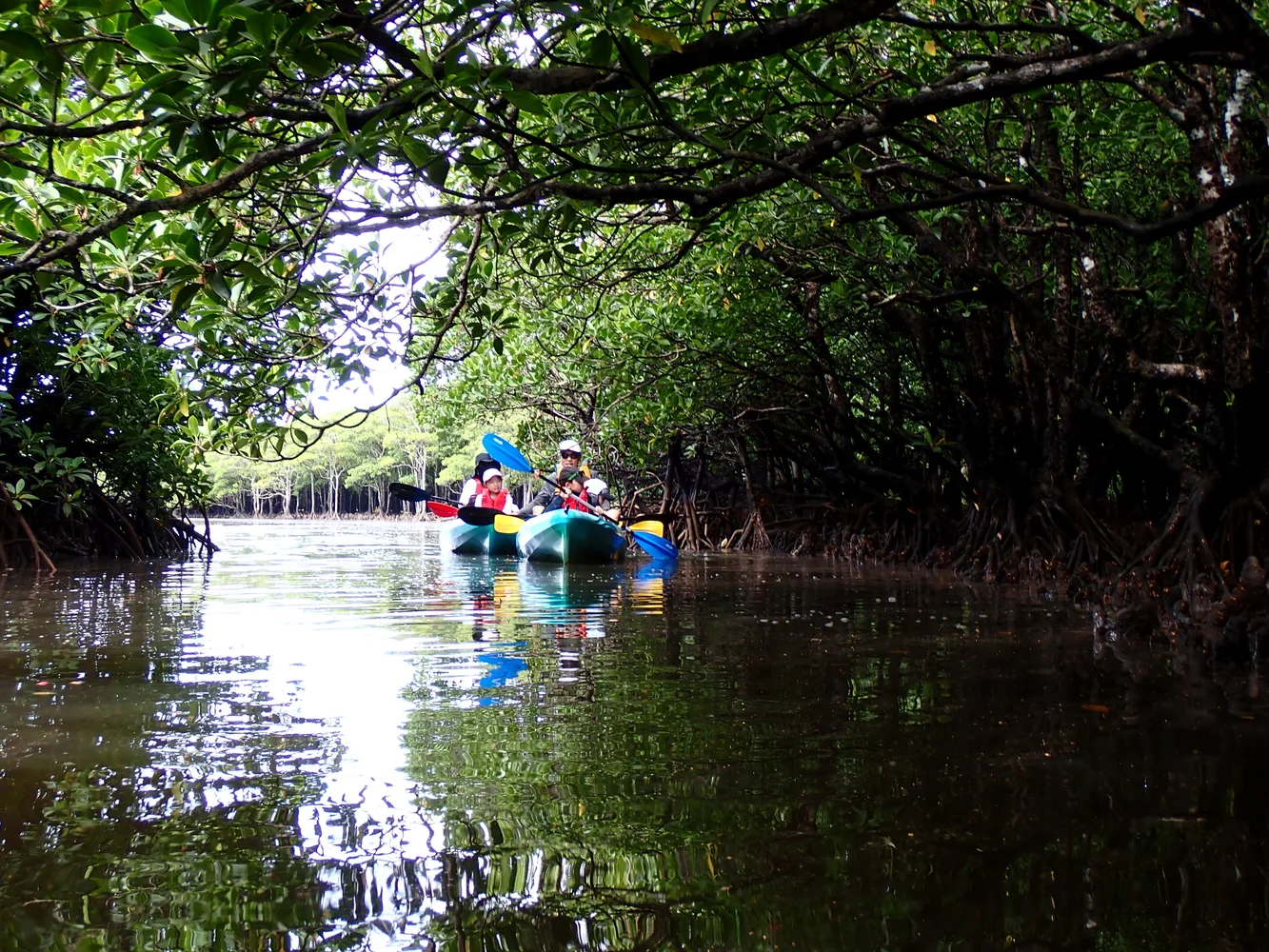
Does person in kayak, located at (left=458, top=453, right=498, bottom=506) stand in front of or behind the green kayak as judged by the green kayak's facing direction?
behind

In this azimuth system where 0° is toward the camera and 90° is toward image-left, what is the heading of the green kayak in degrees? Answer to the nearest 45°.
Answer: approximately 0°
